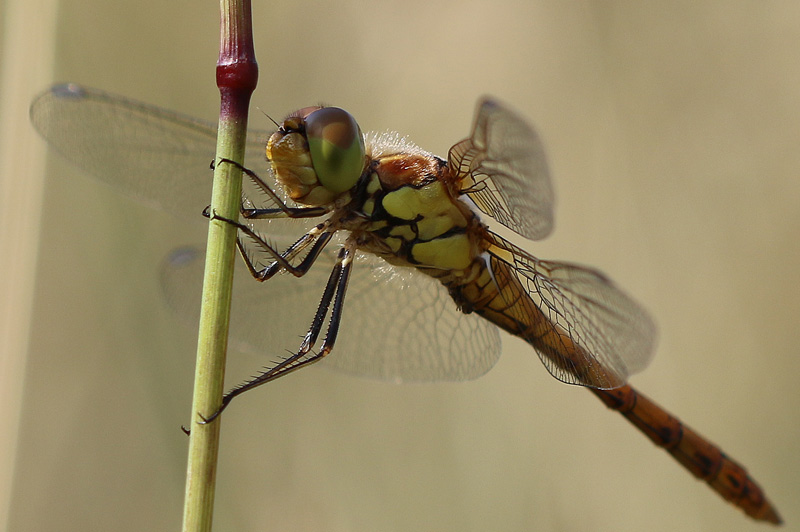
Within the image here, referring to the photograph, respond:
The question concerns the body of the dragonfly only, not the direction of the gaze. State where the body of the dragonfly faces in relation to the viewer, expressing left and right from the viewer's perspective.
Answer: facing to the left of the viewer
